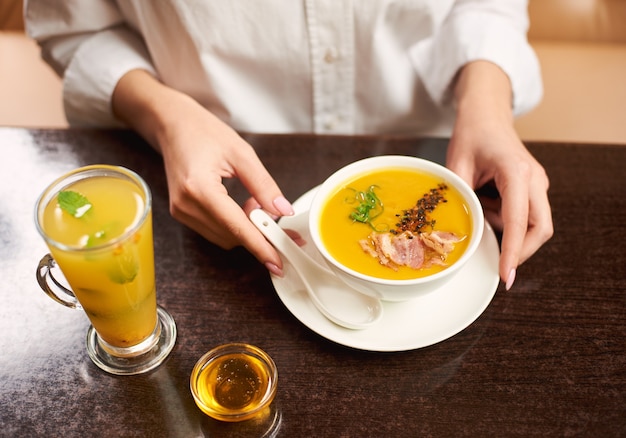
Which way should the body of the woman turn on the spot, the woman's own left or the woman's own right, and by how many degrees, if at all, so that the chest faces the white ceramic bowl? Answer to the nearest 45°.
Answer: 0° — they already face it

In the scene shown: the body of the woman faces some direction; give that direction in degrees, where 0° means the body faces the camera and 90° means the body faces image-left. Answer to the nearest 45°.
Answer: approximately 0°
